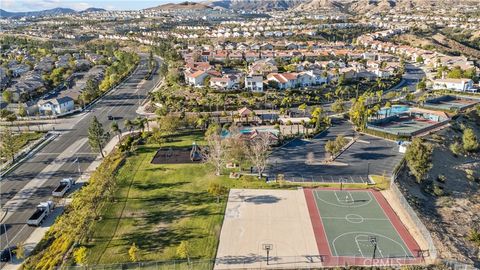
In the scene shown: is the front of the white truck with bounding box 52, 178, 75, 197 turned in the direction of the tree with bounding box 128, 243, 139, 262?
no

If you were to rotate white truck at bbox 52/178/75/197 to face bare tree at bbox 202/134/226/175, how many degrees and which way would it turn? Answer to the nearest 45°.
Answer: approximately 45° to its right

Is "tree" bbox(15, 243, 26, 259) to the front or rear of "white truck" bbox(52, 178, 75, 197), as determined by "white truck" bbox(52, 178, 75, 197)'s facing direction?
to the rear

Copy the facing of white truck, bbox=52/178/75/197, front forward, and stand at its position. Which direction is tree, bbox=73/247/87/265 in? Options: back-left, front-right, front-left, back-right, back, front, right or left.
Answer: back-right

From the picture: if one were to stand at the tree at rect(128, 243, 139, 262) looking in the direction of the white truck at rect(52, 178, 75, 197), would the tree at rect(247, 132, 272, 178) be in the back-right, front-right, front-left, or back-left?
front-right

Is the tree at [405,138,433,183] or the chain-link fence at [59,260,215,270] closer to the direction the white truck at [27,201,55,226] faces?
the tree

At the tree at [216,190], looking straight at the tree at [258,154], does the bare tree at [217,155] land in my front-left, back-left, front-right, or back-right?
front-left

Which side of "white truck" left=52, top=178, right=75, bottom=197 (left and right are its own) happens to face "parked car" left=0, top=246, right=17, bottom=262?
back

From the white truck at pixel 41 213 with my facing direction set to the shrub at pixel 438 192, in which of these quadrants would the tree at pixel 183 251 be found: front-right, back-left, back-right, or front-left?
front-right

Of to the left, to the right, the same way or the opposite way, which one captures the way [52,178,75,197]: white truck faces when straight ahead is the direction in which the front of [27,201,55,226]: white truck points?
the same way

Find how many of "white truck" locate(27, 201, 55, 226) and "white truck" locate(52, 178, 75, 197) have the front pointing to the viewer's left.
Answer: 0

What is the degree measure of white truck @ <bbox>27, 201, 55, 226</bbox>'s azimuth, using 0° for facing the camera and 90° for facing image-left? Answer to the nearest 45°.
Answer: approximately 225°

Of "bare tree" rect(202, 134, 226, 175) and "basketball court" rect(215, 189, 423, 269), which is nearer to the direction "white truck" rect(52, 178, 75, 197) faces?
the bare tree

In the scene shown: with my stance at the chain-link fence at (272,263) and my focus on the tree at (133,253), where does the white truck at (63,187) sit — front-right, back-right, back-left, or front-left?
front-right

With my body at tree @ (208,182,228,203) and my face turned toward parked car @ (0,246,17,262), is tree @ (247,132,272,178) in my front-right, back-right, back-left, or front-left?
back-right

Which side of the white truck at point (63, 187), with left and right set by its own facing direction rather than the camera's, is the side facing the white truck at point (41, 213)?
back

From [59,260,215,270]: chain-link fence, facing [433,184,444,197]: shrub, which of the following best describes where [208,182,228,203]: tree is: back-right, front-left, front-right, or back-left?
front-left

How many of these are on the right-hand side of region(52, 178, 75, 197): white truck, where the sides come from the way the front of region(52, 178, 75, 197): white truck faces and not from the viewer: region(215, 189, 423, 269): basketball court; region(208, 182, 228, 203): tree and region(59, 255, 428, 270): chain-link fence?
3

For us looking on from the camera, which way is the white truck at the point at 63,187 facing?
facing away from the viewer and to the right of the viewer

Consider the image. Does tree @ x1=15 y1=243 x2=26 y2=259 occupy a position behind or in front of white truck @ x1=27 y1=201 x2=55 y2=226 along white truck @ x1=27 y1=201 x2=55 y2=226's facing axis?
behind

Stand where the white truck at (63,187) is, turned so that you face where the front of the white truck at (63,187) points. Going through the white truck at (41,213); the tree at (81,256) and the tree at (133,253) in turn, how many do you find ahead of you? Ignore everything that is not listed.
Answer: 0

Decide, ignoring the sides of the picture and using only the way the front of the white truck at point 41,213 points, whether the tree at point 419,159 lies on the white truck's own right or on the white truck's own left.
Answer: on the white truck's own right

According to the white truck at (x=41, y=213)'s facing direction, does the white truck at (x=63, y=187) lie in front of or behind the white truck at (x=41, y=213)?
in front
